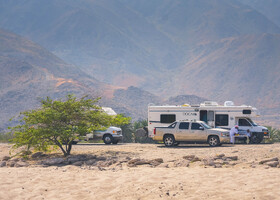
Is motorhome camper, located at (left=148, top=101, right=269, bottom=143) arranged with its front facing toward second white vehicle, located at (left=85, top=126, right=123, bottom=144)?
no

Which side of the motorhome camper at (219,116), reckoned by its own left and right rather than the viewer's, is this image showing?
right

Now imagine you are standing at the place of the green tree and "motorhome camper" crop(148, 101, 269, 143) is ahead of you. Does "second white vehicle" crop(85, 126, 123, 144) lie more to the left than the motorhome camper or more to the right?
left

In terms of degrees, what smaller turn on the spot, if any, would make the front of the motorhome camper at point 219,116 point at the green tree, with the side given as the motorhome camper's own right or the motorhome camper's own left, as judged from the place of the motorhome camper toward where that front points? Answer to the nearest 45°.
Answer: approximately 135° to the motorhome camper's own right

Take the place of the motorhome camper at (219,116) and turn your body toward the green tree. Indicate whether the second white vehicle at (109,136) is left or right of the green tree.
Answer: right
